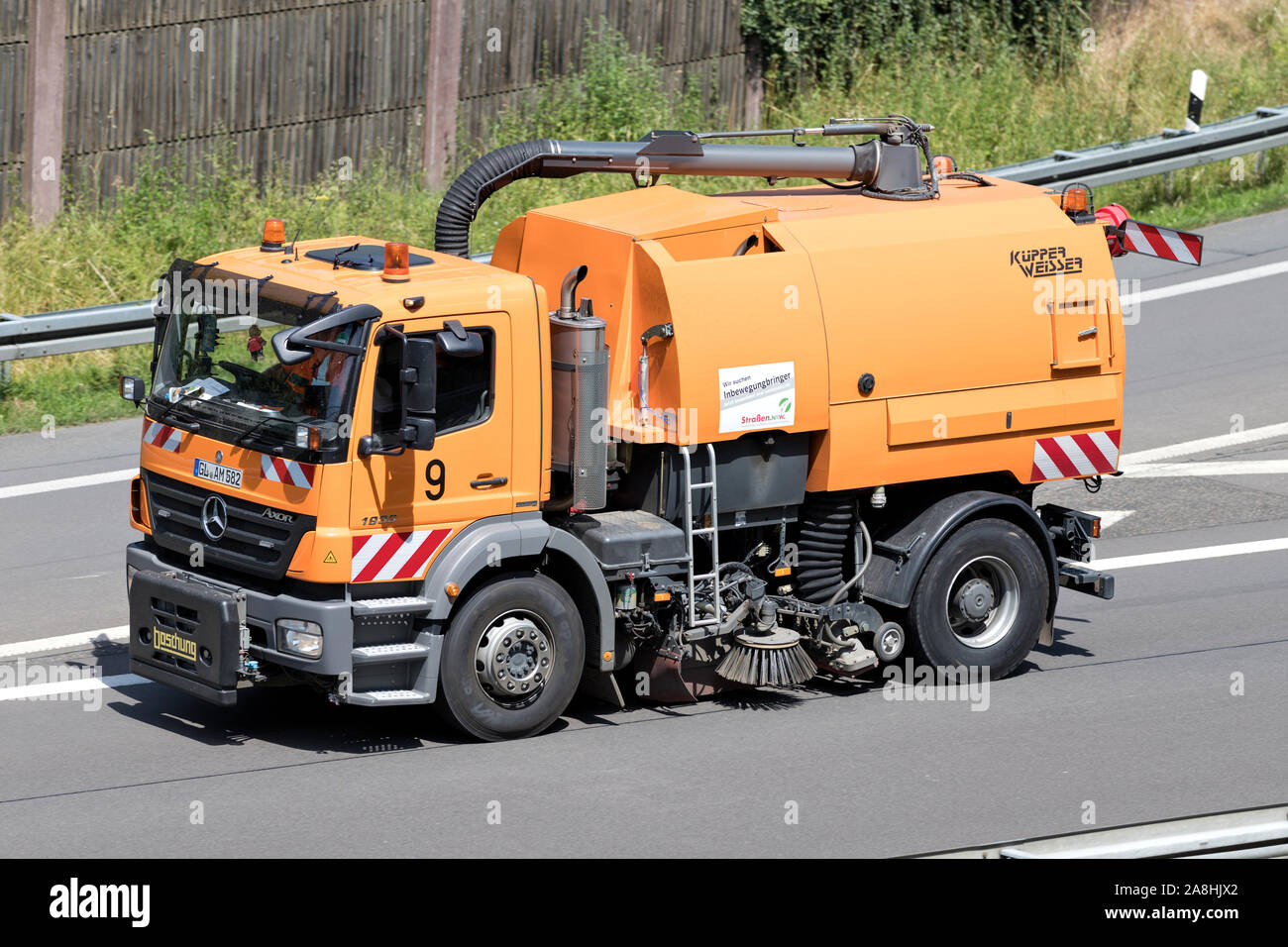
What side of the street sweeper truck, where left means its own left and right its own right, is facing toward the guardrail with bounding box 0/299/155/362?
right

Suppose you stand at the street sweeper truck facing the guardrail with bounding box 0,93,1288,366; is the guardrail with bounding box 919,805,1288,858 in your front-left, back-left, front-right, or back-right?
back-right

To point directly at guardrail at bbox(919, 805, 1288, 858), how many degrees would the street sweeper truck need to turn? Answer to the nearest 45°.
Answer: approximately 90° to its left

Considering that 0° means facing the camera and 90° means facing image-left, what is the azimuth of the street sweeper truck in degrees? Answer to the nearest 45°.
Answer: approximately 45°
